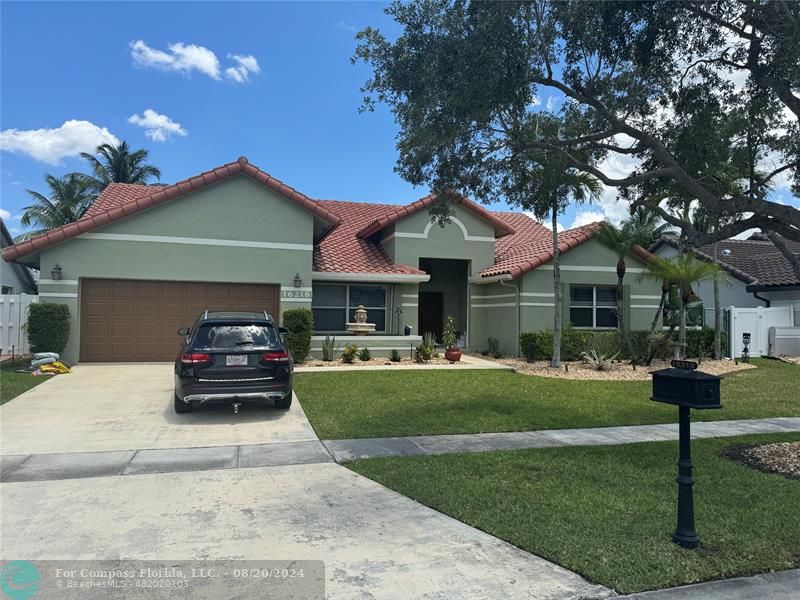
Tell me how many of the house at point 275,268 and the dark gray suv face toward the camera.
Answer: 1

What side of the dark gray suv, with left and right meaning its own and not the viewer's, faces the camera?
back

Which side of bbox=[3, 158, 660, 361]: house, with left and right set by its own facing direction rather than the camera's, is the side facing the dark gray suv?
front

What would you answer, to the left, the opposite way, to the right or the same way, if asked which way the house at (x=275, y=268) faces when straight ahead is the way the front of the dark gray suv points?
the opposite way

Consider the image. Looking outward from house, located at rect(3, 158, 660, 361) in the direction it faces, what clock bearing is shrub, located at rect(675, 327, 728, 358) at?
The shrub is roughly at 9 o'clock from the house.

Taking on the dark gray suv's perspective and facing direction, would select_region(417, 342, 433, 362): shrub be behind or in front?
in front

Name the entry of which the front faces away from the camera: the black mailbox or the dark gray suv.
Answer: the dark gray suv

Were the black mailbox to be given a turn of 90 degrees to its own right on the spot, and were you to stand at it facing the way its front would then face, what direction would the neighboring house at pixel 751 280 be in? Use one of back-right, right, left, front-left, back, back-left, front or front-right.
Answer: back-right

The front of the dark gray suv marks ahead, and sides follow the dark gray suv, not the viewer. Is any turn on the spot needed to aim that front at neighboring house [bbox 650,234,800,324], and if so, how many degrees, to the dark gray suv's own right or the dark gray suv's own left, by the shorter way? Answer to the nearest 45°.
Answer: approximately 45° to the dark gray suv's own right

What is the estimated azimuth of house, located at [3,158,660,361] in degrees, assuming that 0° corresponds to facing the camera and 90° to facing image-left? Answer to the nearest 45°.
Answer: approximately 0°

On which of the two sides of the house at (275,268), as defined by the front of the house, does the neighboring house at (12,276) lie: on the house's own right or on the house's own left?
on the house's own right

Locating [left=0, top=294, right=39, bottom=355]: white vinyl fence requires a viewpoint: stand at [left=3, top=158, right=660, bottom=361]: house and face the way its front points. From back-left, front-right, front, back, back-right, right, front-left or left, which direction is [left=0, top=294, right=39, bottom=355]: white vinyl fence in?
right

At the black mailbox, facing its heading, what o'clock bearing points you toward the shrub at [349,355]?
The shrub is roughly at 6 o'clock from the black mailbox.

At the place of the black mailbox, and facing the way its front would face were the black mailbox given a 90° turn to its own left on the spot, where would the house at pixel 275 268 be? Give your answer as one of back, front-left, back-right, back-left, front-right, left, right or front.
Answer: left

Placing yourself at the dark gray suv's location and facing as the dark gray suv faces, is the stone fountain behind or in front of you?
in front

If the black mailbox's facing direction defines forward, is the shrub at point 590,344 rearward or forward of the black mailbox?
rearward

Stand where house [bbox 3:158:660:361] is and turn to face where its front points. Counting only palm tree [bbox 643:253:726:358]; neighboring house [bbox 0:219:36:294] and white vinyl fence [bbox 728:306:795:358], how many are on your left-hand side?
2

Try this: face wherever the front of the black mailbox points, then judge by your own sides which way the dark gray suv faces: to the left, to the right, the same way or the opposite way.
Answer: the opposite way

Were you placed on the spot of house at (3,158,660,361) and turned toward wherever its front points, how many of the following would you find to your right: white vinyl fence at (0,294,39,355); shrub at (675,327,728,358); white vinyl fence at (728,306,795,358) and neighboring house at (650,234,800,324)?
1
